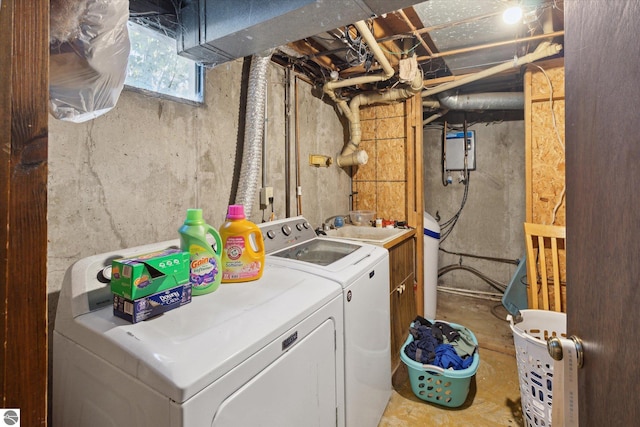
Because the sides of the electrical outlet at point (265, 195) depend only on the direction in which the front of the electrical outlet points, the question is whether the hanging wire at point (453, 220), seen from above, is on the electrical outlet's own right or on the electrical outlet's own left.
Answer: on the electrical outlet's own left

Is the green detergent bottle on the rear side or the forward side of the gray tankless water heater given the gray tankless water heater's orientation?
on the forward side

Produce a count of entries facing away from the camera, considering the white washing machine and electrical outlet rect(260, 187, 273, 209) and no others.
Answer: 0

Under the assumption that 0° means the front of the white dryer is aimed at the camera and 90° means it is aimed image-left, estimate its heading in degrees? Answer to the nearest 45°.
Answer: approximately 315°

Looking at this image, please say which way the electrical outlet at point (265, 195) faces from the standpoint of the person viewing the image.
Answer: facing the viewer and to the right of the viewer

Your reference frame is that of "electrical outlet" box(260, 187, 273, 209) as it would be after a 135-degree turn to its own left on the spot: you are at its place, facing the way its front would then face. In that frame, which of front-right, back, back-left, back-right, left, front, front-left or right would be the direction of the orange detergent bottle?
back

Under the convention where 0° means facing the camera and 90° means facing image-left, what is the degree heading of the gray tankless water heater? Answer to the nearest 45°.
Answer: approximately 0°

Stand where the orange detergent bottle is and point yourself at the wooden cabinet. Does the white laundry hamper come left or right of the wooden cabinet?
right

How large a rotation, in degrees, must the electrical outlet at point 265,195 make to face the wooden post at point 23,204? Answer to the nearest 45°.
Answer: approximately 45° to its right
